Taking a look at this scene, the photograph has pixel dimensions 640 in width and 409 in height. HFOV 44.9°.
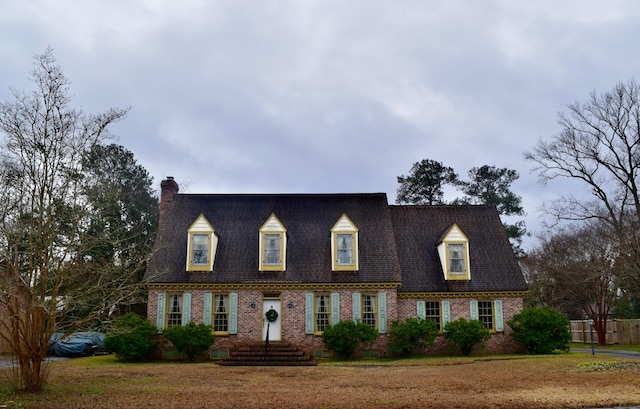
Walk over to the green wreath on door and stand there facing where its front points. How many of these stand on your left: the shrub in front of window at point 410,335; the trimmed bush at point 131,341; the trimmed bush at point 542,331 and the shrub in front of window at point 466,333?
3

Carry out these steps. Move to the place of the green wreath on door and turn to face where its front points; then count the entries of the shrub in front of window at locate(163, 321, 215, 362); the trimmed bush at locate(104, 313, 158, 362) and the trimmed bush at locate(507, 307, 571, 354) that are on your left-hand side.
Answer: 1

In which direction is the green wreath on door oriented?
toward the camera

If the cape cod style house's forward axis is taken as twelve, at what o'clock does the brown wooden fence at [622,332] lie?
The brown wooden fence is roughly at 8 o'clock from the cape cod style house.

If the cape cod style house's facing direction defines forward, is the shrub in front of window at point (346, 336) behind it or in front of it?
in front

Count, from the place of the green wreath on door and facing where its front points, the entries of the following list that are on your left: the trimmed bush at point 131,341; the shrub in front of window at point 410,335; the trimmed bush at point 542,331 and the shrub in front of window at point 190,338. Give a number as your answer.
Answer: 2

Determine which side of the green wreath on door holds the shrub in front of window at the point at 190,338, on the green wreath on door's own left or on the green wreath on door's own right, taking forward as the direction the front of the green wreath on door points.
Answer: on the green wreath on door's own right

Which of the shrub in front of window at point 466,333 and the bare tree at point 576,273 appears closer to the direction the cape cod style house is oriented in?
the shrub in front of window

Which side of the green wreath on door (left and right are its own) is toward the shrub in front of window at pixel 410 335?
left

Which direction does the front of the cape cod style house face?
toward the camera
